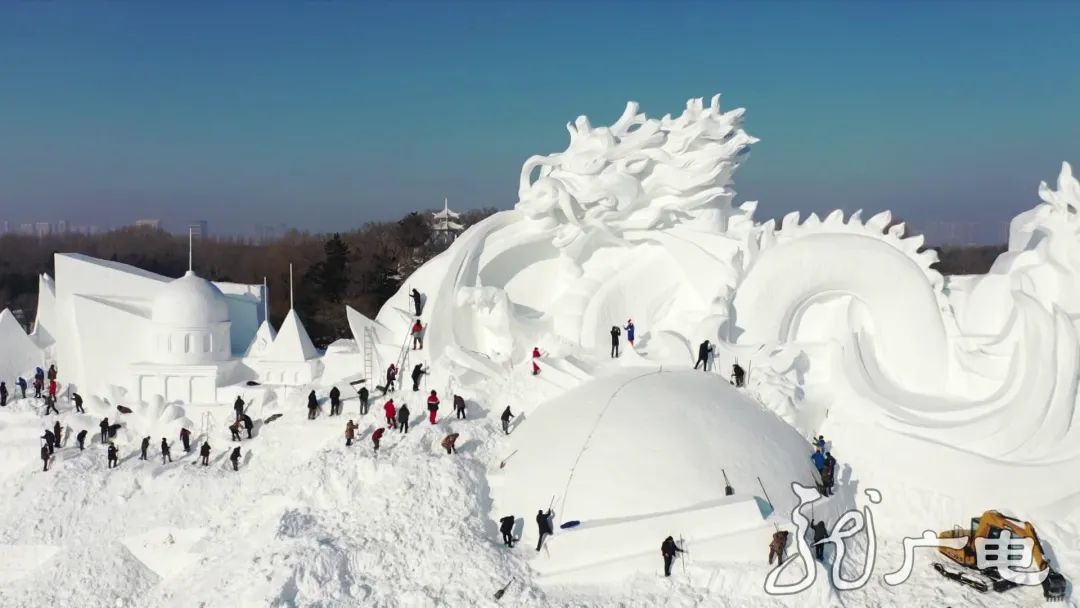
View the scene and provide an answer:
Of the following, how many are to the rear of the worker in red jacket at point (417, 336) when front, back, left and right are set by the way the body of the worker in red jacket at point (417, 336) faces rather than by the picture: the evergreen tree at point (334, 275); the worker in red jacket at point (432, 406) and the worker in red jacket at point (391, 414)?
2

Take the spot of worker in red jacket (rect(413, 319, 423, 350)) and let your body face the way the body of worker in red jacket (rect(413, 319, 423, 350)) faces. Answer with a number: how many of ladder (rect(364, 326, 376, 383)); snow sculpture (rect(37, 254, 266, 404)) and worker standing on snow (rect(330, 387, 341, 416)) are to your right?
0

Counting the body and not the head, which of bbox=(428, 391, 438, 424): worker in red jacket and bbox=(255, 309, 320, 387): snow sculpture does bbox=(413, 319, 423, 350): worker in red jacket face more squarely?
the snow sculpture

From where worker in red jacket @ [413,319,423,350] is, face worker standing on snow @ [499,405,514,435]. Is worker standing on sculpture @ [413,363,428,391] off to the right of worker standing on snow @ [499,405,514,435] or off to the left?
right

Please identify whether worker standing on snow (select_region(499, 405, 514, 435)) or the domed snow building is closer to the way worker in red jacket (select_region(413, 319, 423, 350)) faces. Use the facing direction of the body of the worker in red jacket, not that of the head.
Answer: the domed snow building

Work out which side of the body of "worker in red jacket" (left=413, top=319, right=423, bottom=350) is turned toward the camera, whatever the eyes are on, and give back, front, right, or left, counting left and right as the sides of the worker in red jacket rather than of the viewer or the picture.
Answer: back

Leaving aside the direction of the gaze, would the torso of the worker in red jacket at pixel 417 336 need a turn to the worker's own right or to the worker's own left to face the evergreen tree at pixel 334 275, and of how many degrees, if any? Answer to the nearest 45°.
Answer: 0° — they already face it

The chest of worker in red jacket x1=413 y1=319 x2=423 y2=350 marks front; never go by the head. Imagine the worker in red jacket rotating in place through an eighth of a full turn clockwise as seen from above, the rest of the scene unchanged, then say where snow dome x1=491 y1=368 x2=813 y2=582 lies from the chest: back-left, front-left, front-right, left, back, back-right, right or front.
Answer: right

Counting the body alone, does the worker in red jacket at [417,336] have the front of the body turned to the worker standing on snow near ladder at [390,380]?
no

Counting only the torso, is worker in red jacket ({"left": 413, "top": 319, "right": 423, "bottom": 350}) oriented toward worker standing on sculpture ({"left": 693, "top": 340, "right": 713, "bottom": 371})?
no

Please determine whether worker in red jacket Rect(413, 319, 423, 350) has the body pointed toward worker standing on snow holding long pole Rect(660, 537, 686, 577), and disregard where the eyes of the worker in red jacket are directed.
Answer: no
